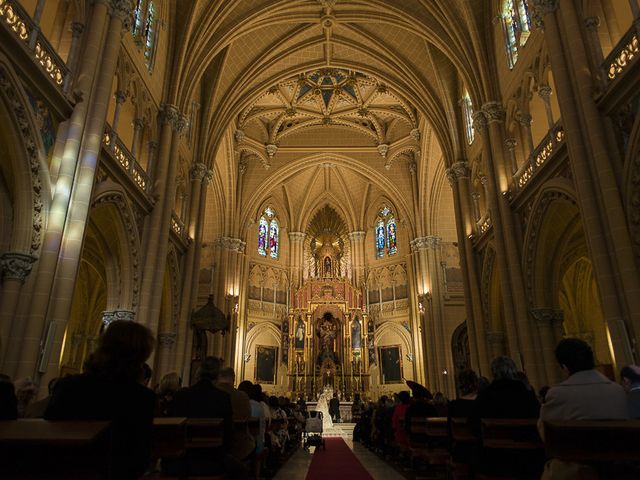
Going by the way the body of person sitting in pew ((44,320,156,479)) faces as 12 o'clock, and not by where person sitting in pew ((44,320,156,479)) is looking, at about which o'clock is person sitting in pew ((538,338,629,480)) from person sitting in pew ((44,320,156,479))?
person sitting in pew ((538,338,629,480)) is roughly at 2 o'clock from person sitting in pew ((44,320,156,479)).

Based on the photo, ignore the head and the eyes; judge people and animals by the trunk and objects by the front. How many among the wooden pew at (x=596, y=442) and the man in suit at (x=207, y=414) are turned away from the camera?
2

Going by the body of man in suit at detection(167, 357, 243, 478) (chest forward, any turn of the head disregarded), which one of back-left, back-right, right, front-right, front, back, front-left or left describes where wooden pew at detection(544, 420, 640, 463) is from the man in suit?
back-right

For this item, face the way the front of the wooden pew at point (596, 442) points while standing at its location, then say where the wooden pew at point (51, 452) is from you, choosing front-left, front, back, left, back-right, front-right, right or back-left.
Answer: back-left

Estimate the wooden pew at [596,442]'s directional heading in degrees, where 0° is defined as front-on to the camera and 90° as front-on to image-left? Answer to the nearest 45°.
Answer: approximately 180°

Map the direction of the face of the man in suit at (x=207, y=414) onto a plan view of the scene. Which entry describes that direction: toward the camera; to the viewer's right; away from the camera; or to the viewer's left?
away from the camera

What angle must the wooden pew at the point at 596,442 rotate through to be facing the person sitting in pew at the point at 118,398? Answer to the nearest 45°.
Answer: approximately 135° to its left

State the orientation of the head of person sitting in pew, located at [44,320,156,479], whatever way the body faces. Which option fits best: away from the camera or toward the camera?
away from the camera

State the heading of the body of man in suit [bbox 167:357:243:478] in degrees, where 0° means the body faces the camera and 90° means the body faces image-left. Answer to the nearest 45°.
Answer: approximately 180°

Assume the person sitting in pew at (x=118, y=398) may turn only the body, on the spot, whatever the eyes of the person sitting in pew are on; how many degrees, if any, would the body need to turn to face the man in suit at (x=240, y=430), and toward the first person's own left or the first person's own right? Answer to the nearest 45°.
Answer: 0° — they already face them
